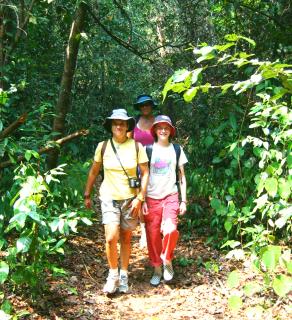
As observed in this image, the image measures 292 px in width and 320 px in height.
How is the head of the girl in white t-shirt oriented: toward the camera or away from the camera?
toward the camera

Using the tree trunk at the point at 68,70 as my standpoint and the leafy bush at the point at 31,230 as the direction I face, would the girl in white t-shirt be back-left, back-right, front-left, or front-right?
front-left

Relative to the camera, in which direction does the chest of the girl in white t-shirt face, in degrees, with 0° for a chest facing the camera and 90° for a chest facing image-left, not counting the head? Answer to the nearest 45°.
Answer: approximately 0°

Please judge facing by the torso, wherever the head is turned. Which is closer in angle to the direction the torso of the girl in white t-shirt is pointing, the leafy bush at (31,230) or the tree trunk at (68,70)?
the leafy bush

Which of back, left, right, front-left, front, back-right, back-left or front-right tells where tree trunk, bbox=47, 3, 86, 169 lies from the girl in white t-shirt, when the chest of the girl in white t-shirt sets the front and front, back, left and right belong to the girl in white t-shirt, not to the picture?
back-right

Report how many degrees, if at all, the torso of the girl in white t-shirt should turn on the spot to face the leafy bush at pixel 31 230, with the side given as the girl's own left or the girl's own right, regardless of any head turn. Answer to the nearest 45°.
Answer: approximately 45° to the girl's own right
